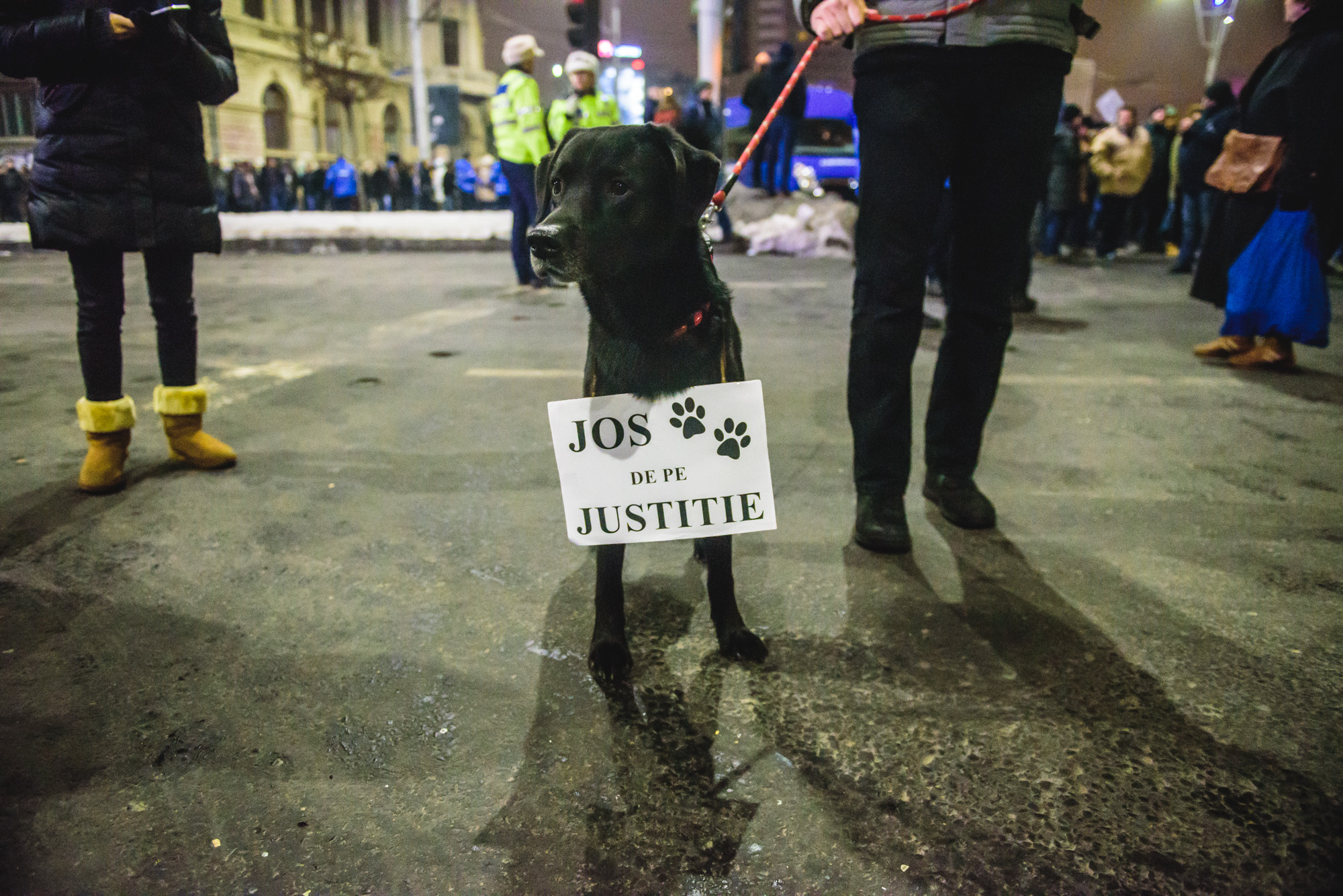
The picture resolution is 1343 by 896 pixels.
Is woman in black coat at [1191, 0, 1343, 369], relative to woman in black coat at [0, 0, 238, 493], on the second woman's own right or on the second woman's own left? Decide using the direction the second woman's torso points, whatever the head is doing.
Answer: on the second woman's own left

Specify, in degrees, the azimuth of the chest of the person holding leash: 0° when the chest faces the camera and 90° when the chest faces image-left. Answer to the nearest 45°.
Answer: approximately 0°

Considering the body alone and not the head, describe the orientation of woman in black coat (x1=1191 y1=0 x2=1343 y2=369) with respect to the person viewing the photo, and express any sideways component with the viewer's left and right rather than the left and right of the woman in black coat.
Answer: facing to the left of the viewer

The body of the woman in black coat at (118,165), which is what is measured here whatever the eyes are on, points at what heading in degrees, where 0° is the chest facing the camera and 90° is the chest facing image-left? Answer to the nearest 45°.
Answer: approximately 0°

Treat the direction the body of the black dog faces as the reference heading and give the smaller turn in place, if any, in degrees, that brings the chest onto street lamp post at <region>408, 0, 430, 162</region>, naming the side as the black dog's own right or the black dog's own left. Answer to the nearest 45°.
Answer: approximately 180°

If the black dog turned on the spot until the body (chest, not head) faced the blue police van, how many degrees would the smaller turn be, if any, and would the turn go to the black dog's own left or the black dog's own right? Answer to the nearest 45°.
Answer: approximately 180°
